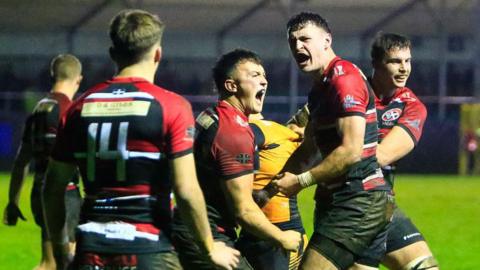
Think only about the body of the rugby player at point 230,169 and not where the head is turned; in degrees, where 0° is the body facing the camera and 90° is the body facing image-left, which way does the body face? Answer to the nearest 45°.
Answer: approximately 270°

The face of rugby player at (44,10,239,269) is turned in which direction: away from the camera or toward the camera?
away from the camera

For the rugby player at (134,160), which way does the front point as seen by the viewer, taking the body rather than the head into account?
away from the camera

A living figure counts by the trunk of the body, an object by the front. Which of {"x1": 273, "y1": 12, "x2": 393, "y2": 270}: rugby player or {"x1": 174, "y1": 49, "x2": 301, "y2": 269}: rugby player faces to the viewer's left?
{"x1": 273, "y1": 12, "x2": 393, "y2": 270}: rugby player

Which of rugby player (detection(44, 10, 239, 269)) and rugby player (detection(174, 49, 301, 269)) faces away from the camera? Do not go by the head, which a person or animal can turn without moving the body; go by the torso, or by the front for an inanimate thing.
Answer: rugby player (detection(44, 10, 239, 269))

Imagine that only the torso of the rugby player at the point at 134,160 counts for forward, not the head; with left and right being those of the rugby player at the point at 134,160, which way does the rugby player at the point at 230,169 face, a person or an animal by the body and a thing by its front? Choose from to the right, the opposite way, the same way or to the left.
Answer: to the right

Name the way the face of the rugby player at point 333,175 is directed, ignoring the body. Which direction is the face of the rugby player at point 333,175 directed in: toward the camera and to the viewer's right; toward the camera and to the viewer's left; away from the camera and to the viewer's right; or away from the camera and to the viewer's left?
toward the camera and to the viewer's left

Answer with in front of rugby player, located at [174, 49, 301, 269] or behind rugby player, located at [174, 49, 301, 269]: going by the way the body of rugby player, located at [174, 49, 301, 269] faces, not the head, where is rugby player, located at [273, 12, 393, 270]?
in front
